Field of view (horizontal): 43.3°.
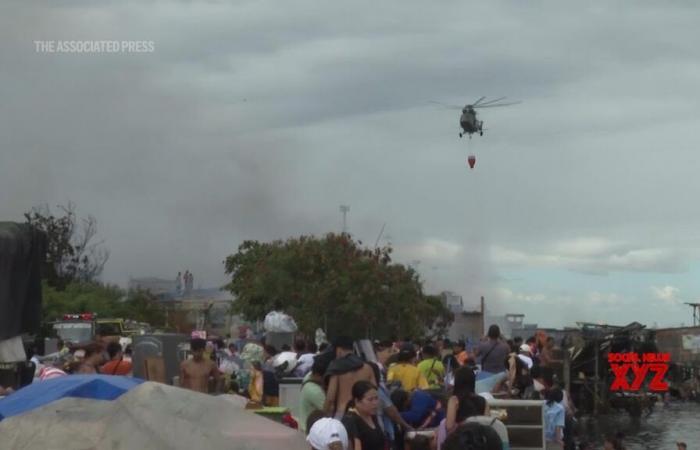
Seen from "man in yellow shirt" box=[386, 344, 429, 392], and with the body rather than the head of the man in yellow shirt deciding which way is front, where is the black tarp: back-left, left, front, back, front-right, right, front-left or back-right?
back-left

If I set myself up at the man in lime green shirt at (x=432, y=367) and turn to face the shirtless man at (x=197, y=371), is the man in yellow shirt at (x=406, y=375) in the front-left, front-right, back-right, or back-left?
front-left

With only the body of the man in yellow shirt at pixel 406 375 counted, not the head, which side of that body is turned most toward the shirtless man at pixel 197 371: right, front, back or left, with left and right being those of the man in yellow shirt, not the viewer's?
left

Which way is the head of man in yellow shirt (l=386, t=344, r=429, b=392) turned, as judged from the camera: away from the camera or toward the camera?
away from the camera

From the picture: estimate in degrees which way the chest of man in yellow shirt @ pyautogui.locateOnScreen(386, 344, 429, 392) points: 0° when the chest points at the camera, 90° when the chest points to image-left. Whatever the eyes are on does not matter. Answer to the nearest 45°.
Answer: approximately 180°

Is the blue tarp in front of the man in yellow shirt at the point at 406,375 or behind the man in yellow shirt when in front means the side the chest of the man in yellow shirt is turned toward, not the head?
behind

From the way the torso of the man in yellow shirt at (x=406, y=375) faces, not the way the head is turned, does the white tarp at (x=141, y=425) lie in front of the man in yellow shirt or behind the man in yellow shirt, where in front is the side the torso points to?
behind

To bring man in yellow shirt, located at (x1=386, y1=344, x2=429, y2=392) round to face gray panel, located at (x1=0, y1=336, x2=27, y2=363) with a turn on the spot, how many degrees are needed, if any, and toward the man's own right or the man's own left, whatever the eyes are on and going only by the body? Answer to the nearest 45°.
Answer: approximately 135° to the man's own left

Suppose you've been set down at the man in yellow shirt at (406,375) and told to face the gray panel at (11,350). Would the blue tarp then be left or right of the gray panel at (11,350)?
left

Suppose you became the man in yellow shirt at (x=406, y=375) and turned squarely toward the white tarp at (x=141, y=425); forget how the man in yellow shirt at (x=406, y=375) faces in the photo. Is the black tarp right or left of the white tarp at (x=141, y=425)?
right
